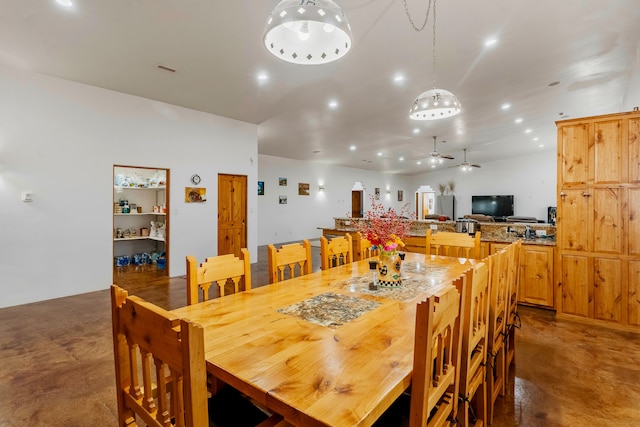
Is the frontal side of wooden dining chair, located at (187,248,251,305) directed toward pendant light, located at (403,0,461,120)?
no

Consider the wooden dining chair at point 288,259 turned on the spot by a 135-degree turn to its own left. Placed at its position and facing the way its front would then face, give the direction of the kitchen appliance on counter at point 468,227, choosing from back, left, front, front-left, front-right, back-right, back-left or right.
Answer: front-right

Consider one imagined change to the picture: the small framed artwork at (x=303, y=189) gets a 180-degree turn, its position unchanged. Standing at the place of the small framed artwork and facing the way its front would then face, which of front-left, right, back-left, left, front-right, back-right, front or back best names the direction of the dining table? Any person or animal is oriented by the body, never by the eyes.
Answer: back-left

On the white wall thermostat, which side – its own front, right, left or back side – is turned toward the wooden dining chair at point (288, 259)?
front

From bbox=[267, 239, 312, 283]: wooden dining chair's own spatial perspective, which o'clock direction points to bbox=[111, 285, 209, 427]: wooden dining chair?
bbox=[111, 285, 209, 427]: wooden dining chair is roughly at 2 o'clock from bbox=[267, 239, 312, 283]: wooden dining chair.

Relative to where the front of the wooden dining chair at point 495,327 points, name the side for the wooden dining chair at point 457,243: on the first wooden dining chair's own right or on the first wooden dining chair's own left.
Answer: on the first wooden dining chair's own right

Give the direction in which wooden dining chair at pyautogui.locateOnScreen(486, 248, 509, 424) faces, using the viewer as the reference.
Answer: facing to the left of the viewer

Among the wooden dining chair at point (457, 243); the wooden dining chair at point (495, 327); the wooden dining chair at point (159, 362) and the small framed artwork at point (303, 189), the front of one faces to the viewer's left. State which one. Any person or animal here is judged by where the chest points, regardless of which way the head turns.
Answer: the wooden dining chair at point (495, 327)

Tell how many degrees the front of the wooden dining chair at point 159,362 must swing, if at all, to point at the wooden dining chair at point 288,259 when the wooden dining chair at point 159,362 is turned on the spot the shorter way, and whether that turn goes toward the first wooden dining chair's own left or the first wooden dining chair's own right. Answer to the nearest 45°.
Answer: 0° — it already faces it

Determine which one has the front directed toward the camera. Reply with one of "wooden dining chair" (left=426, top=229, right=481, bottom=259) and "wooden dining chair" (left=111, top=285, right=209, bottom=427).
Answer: "wooden dining chair" (left=426, top=229, right=481, bottom=259)

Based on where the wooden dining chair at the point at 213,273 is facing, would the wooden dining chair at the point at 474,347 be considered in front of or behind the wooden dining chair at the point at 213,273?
in front

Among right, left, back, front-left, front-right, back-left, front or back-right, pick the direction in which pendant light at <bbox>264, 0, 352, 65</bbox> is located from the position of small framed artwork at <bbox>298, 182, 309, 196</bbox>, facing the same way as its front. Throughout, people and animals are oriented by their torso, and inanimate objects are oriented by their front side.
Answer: front-right

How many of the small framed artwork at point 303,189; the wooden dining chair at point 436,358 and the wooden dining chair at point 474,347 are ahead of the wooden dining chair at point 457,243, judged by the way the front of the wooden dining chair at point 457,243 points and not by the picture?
2

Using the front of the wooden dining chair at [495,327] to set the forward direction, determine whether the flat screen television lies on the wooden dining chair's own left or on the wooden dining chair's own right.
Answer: on the wooden dining chair's own right

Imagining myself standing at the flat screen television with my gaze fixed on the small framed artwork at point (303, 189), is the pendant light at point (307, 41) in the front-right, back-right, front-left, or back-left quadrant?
front-left

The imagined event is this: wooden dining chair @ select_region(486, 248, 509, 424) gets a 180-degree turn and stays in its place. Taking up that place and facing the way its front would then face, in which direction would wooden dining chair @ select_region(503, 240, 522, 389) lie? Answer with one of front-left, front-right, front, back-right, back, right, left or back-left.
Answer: left

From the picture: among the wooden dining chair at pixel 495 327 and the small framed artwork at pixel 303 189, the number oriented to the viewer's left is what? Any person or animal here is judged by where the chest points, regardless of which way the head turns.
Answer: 1

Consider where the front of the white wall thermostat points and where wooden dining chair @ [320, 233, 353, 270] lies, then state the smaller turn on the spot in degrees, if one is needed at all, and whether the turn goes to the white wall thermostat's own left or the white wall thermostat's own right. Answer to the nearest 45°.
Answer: approximately 45° to the white wall thermostat's own left

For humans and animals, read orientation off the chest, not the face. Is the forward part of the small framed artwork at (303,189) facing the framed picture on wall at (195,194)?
no

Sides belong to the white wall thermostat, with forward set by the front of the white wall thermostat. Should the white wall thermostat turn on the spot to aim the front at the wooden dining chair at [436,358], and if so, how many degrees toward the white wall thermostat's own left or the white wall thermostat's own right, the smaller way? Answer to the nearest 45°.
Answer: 0° — it already faces it

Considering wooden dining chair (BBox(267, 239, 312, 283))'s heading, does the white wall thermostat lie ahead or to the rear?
to the rear
